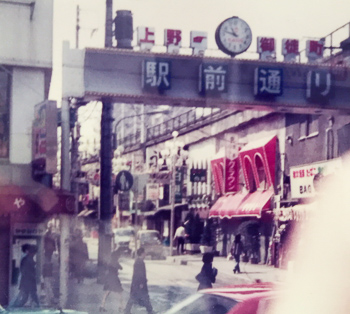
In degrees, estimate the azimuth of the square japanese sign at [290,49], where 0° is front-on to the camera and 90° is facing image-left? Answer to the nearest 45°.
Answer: approximately 0°

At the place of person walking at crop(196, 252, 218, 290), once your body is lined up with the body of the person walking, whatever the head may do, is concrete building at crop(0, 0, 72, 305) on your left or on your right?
on your left

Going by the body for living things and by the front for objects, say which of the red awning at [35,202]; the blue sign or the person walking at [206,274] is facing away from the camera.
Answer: the person walking

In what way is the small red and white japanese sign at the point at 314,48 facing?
toward the camera

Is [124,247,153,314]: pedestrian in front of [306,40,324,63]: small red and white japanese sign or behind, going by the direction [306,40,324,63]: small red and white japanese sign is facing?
in front

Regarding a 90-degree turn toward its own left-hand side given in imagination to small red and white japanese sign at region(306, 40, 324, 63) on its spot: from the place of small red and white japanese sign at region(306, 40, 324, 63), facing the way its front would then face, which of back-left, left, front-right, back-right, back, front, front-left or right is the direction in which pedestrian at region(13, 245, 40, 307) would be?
back-right

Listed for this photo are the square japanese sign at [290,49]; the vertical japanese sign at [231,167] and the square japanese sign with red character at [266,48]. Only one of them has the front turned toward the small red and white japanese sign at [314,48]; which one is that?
the vertical japanese sign at [231,167]

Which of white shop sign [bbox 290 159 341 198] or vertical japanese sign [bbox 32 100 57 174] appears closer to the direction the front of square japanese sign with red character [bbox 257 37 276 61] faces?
the vertical japanese sign

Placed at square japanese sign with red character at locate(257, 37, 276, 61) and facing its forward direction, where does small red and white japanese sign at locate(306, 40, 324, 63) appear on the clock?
small red and white japanese sign at locate(306, 40, 324, 63) is roughly at 8 o'clock from square japanese sign with red character at locate(257, 37, 276, 61).

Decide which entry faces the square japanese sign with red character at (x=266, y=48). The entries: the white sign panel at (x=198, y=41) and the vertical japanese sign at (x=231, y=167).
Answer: the vertical japanese sign at (x=231, y=167)

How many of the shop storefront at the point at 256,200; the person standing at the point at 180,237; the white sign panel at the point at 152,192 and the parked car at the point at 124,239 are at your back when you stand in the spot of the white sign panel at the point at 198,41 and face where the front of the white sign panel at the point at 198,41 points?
4

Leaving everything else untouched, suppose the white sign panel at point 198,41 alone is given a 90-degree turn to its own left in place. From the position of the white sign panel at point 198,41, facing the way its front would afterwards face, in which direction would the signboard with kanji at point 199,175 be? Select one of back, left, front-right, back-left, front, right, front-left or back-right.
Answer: left

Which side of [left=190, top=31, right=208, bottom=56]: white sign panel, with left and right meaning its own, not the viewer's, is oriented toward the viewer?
front

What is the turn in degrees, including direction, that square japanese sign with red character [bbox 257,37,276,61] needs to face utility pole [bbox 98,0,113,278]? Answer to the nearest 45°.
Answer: approximately 90° to its right

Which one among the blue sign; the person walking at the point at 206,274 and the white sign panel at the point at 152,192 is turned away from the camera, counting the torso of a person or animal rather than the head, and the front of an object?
the person walking

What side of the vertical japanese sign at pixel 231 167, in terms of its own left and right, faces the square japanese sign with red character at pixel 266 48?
front
